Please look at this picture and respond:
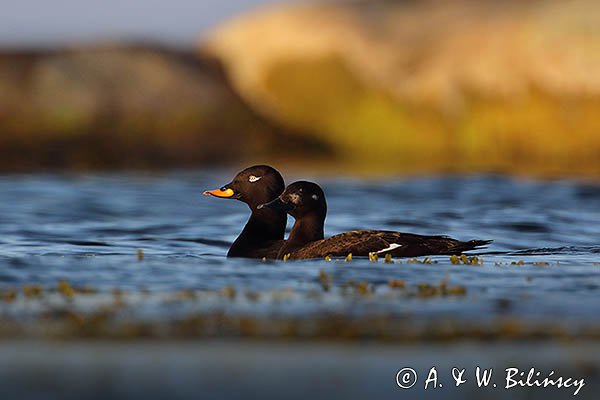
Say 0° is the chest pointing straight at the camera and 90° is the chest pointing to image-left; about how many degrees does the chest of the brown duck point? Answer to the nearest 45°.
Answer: approximately 90°
